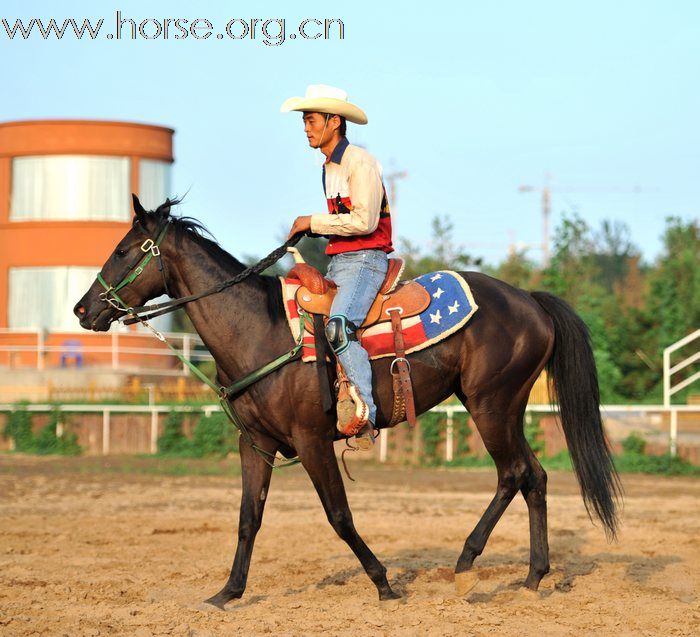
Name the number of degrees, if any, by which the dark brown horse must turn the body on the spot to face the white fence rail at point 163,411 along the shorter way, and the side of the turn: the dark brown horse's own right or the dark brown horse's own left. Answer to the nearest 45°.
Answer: approximately 90° to the dark brown horse's own right

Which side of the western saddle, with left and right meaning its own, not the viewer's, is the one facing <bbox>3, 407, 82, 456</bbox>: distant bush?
right

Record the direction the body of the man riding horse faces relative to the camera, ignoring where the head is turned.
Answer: to the viewer's left

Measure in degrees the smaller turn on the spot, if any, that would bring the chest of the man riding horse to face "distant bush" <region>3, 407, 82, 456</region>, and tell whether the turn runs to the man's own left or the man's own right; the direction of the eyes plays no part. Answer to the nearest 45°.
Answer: approximately 90° to the man's own right

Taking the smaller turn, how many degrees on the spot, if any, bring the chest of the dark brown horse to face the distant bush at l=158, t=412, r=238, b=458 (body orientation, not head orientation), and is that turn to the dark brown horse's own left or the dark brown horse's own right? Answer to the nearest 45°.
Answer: approximately 90° to the dark brown horse's own right

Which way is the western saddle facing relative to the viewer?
to the viewer's left

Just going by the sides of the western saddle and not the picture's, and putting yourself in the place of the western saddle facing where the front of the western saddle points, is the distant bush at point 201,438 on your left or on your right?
on your right

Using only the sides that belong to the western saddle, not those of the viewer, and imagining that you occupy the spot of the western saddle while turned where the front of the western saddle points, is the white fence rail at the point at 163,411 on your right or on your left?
on your right

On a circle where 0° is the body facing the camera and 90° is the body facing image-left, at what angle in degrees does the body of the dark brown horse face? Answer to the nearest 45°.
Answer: approximately 90°

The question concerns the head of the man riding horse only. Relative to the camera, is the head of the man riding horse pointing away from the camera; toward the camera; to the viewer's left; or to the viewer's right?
to the viewer's left

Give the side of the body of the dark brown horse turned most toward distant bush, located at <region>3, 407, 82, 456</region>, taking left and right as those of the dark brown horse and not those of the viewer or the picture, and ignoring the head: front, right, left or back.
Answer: right
